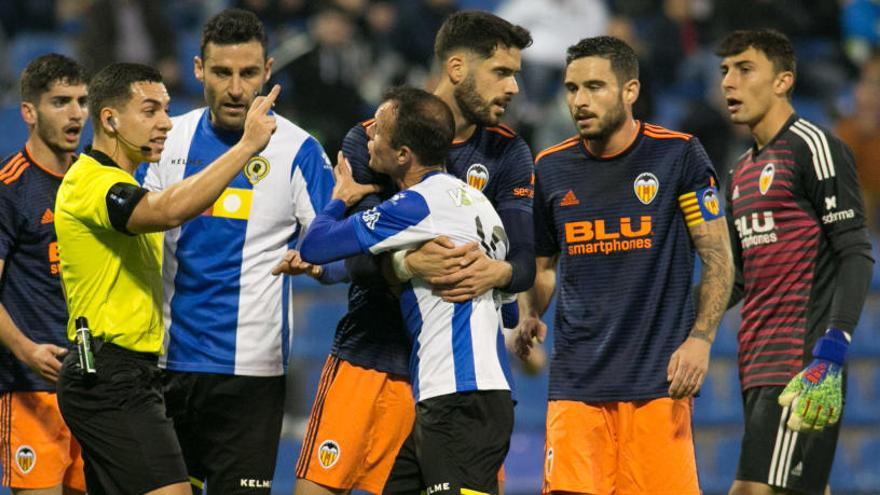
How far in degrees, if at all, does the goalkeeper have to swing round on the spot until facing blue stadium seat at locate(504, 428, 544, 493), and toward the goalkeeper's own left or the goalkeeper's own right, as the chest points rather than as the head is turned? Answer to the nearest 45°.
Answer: approximately 90° to the goalkeeper's own right

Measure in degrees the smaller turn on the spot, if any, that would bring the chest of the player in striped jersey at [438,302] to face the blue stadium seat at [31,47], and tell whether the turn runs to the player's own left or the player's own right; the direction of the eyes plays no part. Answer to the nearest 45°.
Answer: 0° — they already face it

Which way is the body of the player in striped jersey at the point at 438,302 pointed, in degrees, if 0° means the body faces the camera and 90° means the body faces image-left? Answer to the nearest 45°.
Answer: approximately 135°

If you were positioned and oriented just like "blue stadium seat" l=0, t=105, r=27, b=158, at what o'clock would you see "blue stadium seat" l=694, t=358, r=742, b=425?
"blue stadium seat" l=694, t=358, r=742, b=425 is roughly at 10 o'clock from "blue stadium seat" l=0, t=105, r=27, b=158.

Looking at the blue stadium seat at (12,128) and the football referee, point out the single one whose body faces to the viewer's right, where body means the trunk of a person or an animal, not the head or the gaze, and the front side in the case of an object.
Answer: the football referee

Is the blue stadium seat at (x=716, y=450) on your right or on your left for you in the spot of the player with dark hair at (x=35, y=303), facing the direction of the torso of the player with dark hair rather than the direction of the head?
on your left

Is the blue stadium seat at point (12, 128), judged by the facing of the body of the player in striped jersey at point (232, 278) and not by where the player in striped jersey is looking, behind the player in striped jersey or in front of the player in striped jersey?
behind

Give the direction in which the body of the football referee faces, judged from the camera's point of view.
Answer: to the viewer's right

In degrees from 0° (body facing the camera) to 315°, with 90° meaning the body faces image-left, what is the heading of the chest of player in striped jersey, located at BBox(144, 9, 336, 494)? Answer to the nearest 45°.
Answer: approximately 0°
